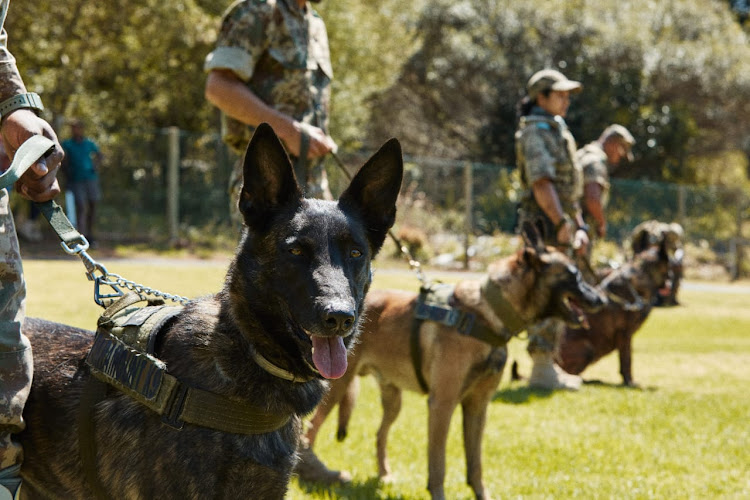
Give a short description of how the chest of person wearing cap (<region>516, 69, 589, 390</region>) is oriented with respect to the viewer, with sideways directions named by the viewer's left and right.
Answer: facing to the right of the viewer

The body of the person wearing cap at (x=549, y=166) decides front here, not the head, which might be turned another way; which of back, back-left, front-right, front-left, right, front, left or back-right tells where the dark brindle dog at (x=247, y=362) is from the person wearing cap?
right

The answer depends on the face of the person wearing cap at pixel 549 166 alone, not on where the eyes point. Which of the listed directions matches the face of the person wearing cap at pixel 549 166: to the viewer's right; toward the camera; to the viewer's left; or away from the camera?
to the viewer's right

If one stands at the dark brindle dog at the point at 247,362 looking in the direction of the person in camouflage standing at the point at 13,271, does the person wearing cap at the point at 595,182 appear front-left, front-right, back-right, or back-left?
back-right

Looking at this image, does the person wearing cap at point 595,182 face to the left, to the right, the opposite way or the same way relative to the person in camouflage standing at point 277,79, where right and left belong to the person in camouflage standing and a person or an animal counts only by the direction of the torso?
the same way

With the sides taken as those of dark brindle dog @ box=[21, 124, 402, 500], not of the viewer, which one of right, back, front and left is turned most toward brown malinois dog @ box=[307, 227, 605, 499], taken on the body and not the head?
left

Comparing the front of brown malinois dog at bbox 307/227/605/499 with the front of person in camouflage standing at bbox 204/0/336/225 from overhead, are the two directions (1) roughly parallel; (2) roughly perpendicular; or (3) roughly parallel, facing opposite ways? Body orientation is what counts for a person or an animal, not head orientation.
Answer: roughly parallel

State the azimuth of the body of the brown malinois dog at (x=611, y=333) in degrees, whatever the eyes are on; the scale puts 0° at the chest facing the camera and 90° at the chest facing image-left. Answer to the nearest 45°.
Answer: approximately 270°

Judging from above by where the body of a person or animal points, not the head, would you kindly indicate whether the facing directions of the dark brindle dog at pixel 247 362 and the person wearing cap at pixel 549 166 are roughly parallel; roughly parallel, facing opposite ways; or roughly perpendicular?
roughly parallel

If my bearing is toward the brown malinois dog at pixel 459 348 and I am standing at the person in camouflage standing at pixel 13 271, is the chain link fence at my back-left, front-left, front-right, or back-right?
front-left

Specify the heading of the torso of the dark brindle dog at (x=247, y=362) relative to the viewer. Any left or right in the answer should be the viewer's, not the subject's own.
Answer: facing the viewer and to the right of the viewer

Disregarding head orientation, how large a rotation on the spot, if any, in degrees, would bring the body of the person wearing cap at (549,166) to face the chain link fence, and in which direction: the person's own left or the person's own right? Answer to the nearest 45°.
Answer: approximately 90° to the person's own left
